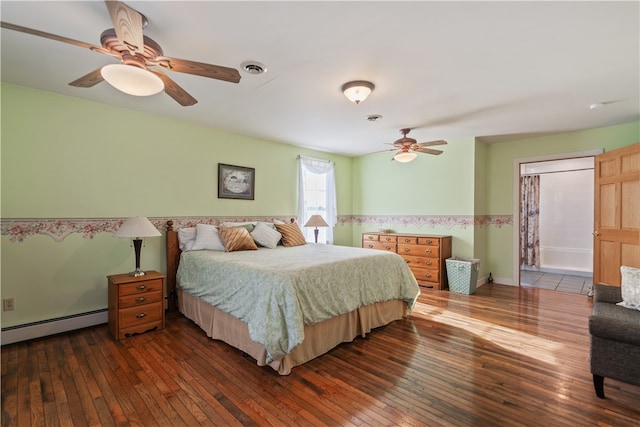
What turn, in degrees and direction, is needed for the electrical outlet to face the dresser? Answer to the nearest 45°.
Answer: approximately 45° to its left

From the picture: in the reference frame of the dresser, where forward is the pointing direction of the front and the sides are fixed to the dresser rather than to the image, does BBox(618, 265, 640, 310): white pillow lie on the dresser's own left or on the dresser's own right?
on the dresser's own left

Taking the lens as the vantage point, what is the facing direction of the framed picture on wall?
facing the viewer and to the right of the viewer

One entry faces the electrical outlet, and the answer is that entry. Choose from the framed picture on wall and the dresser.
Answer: the dresser

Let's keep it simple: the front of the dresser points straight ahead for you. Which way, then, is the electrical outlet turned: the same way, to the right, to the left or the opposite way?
to the left

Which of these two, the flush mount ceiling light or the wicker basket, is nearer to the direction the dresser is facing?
the flush mount ceiling light

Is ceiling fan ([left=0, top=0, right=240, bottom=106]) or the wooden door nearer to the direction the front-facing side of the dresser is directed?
the ceiling fan

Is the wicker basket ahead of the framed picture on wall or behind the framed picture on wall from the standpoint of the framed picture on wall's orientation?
ahead

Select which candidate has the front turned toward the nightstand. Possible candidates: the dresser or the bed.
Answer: the dresser

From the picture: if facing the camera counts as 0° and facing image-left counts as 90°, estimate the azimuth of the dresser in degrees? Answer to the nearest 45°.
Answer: approximately 45°
